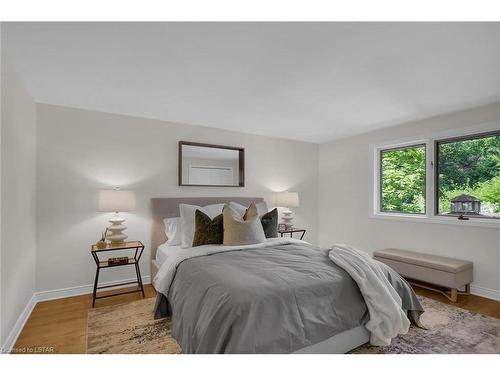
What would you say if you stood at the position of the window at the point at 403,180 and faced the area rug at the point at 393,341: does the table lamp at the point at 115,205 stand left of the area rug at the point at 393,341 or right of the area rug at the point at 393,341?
right

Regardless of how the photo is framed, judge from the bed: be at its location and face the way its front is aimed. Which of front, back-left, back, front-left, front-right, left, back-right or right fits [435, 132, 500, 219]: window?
left

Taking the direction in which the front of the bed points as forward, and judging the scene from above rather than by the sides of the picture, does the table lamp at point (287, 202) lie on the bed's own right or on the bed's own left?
on the bed's own left

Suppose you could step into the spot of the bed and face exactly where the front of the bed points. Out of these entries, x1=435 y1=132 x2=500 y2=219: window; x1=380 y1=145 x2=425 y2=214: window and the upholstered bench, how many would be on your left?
3

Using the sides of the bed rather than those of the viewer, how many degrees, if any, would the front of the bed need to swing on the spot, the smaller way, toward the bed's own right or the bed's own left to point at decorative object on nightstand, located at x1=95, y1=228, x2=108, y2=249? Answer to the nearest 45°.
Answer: approximately 180°

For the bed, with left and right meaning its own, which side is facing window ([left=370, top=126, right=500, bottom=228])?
left

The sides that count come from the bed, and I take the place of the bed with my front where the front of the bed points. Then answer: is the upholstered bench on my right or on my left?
on my left

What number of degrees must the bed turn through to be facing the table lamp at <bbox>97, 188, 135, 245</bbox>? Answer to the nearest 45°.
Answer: approximately 180°

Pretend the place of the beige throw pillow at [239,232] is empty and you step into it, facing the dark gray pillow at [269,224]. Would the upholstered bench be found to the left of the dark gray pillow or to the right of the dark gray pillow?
right

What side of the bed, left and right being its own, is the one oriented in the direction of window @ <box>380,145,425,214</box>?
left

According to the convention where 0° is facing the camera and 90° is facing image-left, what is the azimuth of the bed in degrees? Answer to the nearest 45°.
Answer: approximately 315°
